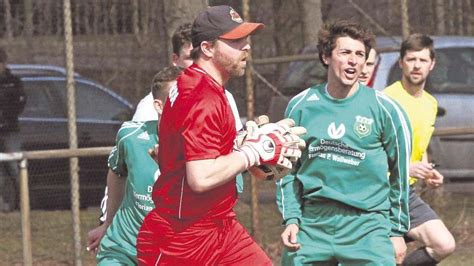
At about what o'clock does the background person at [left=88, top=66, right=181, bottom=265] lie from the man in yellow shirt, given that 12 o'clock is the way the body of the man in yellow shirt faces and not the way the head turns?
The background person is roughly at 3 o'clock from the man in yellow shirt.

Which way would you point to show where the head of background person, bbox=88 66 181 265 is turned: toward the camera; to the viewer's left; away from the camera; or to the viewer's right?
to the viewer's right

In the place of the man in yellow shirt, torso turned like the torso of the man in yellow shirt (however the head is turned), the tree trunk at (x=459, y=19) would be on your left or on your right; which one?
on your left

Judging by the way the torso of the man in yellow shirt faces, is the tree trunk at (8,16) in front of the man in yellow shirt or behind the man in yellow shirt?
behind

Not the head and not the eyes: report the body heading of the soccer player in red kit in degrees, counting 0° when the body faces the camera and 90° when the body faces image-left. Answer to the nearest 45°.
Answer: approximately 270°

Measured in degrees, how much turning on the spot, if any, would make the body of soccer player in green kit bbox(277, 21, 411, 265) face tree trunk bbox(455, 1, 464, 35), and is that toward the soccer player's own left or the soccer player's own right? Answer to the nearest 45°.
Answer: approximately 180°

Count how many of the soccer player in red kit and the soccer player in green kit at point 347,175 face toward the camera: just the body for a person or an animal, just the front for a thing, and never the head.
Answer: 1

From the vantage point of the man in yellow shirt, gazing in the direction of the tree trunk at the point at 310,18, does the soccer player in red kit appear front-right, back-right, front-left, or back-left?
back-left
